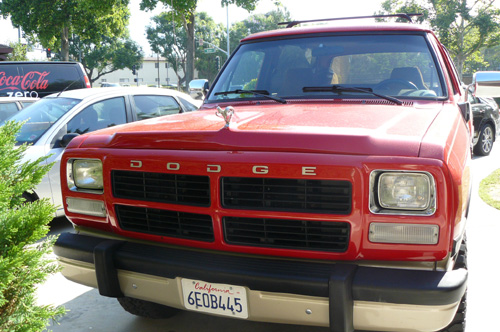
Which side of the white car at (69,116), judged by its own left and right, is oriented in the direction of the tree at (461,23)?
back

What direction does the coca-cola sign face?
toward the camera

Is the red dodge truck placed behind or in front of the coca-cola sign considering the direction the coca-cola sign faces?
in front

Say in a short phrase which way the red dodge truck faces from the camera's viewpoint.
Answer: facing the viewer and to the left of the viewer

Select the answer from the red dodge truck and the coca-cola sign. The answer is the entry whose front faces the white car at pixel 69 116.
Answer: the coca-cola sign

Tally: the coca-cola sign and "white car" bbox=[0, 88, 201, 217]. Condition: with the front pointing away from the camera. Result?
0

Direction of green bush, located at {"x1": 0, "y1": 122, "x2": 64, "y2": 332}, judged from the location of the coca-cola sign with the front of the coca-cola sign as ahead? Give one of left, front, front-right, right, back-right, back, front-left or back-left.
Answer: front

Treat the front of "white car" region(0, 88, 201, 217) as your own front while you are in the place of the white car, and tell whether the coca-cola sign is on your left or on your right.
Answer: on your right

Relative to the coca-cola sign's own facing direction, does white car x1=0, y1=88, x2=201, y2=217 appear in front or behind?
in front

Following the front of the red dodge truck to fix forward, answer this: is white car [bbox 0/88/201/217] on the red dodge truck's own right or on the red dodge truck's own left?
on the red dodge truck's own right

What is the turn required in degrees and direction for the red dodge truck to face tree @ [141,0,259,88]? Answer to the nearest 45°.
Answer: approximately 135° to its right

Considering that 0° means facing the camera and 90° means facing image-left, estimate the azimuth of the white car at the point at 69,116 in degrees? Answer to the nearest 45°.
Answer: approximately 45°
